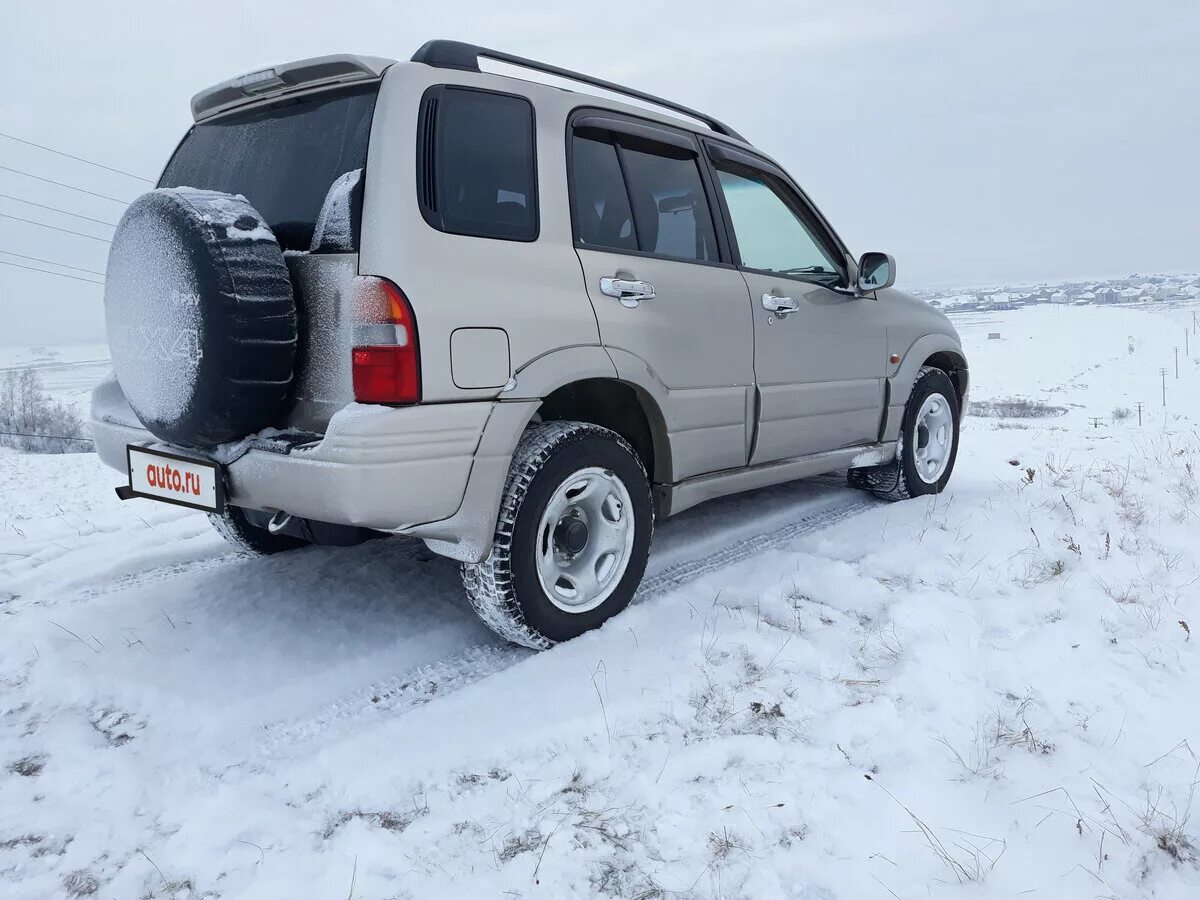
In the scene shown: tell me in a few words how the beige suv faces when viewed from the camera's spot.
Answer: facing away from the viewer and to the right of the viewer
